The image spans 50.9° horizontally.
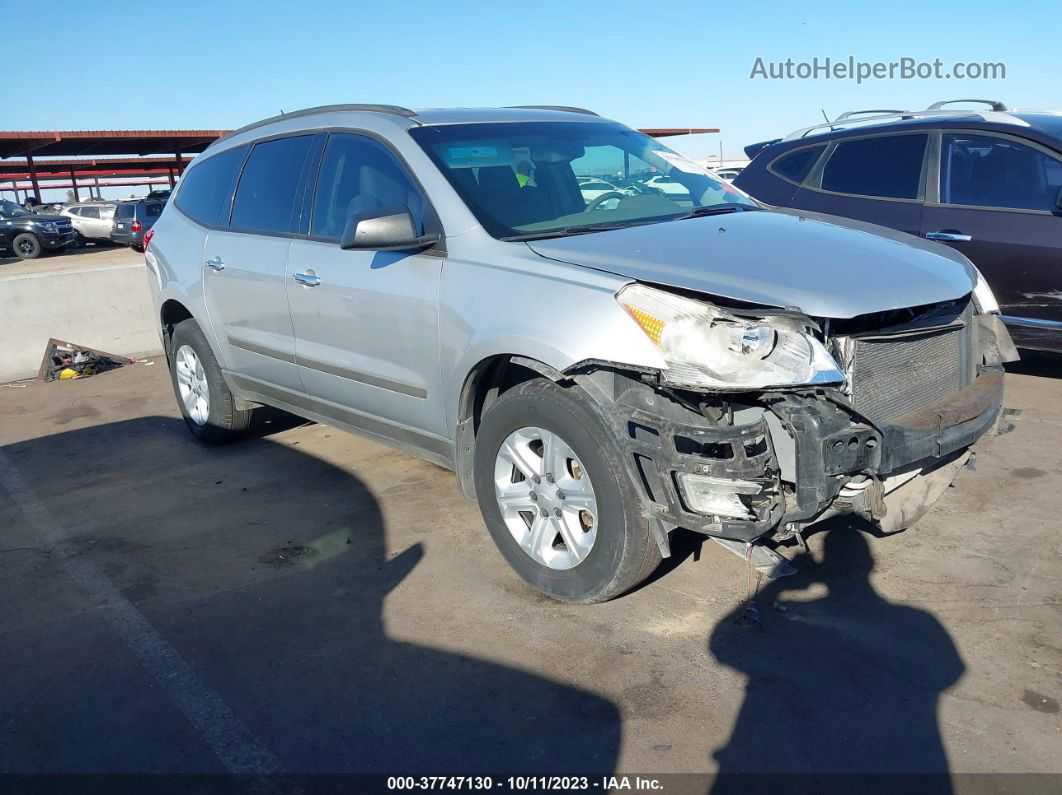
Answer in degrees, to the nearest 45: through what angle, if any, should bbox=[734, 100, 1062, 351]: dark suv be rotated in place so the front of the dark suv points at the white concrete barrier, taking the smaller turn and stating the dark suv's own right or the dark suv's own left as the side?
approximately 180°

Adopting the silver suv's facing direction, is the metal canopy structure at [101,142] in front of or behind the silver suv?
behind

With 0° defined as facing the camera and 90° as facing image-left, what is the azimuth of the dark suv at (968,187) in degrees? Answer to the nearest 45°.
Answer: approximately 270°

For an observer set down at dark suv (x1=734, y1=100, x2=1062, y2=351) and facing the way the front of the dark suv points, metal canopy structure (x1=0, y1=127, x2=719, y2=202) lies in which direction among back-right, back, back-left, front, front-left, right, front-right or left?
back-left

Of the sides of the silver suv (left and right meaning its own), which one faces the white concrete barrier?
back

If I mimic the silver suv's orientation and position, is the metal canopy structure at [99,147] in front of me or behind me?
behind

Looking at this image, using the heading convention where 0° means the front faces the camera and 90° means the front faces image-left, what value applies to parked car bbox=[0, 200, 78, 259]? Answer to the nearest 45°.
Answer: approximately 315°

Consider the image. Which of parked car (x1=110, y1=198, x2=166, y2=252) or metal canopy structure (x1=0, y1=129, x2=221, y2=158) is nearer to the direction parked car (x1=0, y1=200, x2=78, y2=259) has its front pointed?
the parked car

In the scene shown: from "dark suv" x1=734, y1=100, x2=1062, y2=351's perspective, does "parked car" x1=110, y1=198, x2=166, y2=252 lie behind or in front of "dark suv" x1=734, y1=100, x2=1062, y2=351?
behind

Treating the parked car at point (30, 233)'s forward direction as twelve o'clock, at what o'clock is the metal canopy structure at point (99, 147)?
The metal canopy structure is roughly at 8 o'clock from the parked car.

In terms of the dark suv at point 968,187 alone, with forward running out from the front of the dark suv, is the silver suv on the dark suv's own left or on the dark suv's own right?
on the dark suv's own right
